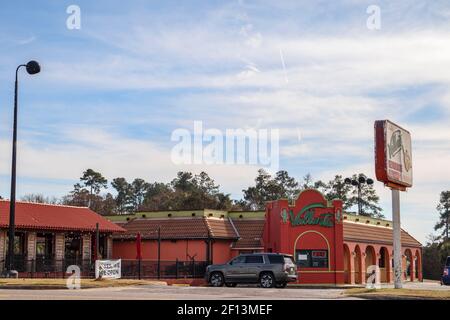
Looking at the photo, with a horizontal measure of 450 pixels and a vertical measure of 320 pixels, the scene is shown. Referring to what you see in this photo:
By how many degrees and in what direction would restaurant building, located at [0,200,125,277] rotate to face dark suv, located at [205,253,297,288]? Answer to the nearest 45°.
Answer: approximately 45° to its left

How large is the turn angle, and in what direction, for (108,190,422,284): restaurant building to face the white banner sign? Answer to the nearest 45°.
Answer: approximately 45° to its right

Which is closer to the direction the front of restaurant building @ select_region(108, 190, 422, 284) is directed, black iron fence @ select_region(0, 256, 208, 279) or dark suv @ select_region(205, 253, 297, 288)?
the dark suv

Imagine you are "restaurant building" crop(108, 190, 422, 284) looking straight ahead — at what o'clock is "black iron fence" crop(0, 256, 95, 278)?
The black iron fence is roughly at 2 o'clock from the restaurant building.

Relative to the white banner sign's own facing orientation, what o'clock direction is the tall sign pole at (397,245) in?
The tall sign pole is roughly at 10 o'clock from the white banner sign.

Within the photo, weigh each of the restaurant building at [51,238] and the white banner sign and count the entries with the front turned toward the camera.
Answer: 2

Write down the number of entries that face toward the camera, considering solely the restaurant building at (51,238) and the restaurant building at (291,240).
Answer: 2

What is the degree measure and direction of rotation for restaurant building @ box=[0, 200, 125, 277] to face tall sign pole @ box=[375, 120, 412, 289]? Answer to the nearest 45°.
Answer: approximately 45° to its left

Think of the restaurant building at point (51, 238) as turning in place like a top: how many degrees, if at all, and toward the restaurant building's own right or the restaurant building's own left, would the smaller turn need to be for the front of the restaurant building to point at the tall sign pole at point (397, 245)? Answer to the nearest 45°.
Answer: approximately 45° to the restaurant building's own left
